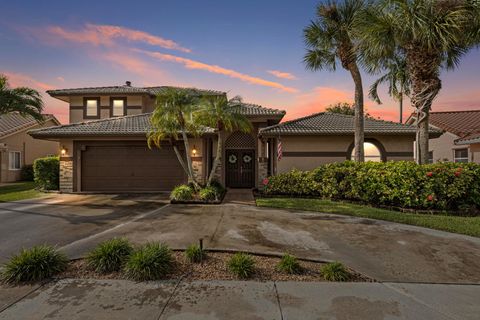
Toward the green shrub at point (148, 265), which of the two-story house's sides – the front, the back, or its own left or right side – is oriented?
front

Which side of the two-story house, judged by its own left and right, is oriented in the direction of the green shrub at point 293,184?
left

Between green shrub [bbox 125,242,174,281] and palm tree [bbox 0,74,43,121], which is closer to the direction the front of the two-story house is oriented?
the green shrub

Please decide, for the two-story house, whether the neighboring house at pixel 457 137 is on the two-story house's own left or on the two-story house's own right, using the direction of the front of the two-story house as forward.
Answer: on the two-story house's own left

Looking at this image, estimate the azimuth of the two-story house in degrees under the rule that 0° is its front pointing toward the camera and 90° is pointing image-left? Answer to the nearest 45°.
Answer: approximately 0°

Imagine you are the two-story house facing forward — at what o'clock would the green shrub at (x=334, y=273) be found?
The green shrub is roughly at 11 o'clock from the two-story house.

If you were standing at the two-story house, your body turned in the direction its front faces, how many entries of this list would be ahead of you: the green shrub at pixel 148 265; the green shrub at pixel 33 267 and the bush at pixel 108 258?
3

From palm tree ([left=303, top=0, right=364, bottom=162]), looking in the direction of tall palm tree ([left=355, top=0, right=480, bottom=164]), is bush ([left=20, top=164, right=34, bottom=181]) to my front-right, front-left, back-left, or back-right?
back-right

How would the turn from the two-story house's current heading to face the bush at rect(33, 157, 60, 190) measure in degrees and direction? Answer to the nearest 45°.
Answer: approximately 90° to its right

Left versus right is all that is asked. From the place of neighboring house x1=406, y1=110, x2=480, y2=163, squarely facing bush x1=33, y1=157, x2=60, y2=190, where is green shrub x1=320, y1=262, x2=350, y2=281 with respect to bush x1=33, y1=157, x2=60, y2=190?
left

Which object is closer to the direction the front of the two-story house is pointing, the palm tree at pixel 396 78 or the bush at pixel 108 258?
the bush

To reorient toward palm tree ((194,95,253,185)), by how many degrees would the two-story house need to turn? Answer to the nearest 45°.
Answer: approximately 45° to its left

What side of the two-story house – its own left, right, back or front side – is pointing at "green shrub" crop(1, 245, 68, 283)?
front

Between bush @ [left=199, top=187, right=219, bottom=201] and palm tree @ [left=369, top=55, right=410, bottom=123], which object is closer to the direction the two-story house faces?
the bush

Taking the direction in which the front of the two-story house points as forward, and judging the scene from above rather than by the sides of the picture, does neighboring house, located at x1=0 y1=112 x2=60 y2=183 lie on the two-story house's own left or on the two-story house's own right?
on the two-story house's own right
